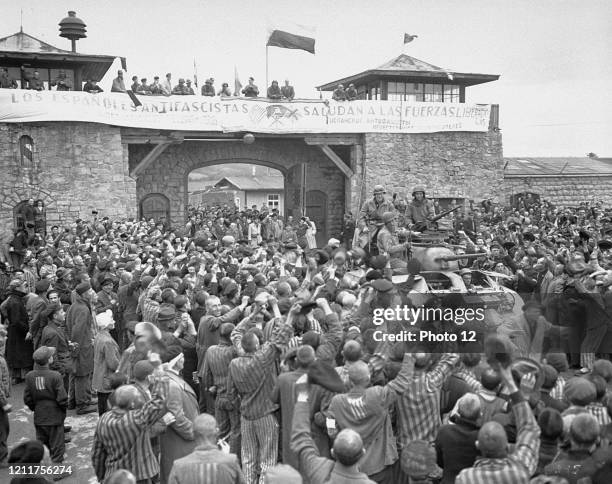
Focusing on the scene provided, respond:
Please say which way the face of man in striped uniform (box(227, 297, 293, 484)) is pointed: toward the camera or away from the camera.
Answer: away from the camera

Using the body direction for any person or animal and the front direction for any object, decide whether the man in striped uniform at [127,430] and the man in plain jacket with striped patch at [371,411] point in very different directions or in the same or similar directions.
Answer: same or similar directions

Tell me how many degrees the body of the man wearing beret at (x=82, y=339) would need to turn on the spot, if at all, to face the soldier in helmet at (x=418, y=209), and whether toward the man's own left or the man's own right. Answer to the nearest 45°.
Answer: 0° — they already face them

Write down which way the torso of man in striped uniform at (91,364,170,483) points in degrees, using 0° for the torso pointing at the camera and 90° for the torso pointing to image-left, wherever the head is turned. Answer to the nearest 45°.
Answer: approximately 225°

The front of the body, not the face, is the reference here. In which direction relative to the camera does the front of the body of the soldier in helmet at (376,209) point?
toward the camera

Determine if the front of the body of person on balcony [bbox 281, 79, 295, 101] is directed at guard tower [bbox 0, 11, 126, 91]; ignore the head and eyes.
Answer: no

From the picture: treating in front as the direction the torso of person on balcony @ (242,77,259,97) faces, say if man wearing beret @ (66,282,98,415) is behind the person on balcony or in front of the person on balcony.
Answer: in front

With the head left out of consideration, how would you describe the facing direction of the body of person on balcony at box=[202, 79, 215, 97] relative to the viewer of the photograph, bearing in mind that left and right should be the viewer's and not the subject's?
facing the viewer

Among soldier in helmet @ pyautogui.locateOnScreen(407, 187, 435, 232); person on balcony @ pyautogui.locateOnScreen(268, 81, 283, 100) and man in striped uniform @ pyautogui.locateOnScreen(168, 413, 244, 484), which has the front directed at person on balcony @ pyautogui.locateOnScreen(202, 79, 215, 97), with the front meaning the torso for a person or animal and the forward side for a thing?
the man in striped uniform

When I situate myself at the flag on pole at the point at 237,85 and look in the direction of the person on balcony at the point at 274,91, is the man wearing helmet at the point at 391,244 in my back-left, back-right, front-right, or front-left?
front-right

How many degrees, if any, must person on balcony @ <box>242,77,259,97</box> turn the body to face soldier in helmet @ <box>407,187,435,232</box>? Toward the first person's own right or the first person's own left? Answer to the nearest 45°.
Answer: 0° — they already face them

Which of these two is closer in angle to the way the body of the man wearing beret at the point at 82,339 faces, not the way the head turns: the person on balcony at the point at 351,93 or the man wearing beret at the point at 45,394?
the person on balcony

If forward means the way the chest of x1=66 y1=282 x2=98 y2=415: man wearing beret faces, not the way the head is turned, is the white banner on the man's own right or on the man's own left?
on the man's own left

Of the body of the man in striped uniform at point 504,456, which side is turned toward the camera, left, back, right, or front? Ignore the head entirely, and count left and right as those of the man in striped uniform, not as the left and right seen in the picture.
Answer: back

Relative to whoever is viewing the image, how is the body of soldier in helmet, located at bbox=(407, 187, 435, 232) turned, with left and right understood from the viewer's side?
facing the viewer

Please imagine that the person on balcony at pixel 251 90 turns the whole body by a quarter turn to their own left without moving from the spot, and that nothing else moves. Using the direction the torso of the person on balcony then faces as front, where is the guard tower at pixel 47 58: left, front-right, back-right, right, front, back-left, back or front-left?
back

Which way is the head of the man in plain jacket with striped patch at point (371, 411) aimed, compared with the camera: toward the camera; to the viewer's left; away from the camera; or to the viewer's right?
away from the camera

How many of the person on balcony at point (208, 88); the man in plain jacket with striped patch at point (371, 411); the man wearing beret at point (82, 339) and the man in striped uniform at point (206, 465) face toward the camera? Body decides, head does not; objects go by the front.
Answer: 1

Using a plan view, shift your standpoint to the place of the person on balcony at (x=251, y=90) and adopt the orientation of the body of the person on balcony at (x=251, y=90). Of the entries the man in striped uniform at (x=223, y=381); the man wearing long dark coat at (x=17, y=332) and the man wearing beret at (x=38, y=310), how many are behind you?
0
